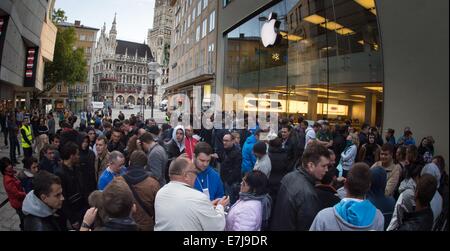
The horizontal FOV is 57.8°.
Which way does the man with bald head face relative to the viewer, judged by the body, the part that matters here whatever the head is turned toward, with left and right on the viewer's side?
facing away from the viewer and to the right of the viewer

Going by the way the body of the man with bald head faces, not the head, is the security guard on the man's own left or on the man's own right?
on the man's own left

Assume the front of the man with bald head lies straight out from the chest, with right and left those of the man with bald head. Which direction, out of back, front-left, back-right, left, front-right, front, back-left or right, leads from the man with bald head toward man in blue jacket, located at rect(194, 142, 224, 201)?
front-left

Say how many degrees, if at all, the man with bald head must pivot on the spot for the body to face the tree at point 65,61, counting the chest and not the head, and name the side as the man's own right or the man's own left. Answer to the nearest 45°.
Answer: approximately 45° to the man's own left

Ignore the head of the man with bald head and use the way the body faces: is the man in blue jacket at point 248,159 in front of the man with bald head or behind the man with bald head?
in front

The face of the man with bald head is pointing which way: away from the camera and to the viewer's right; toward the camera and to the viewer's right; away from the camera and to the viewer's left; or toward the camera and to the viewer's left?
away from the camera and to the viewer's right
